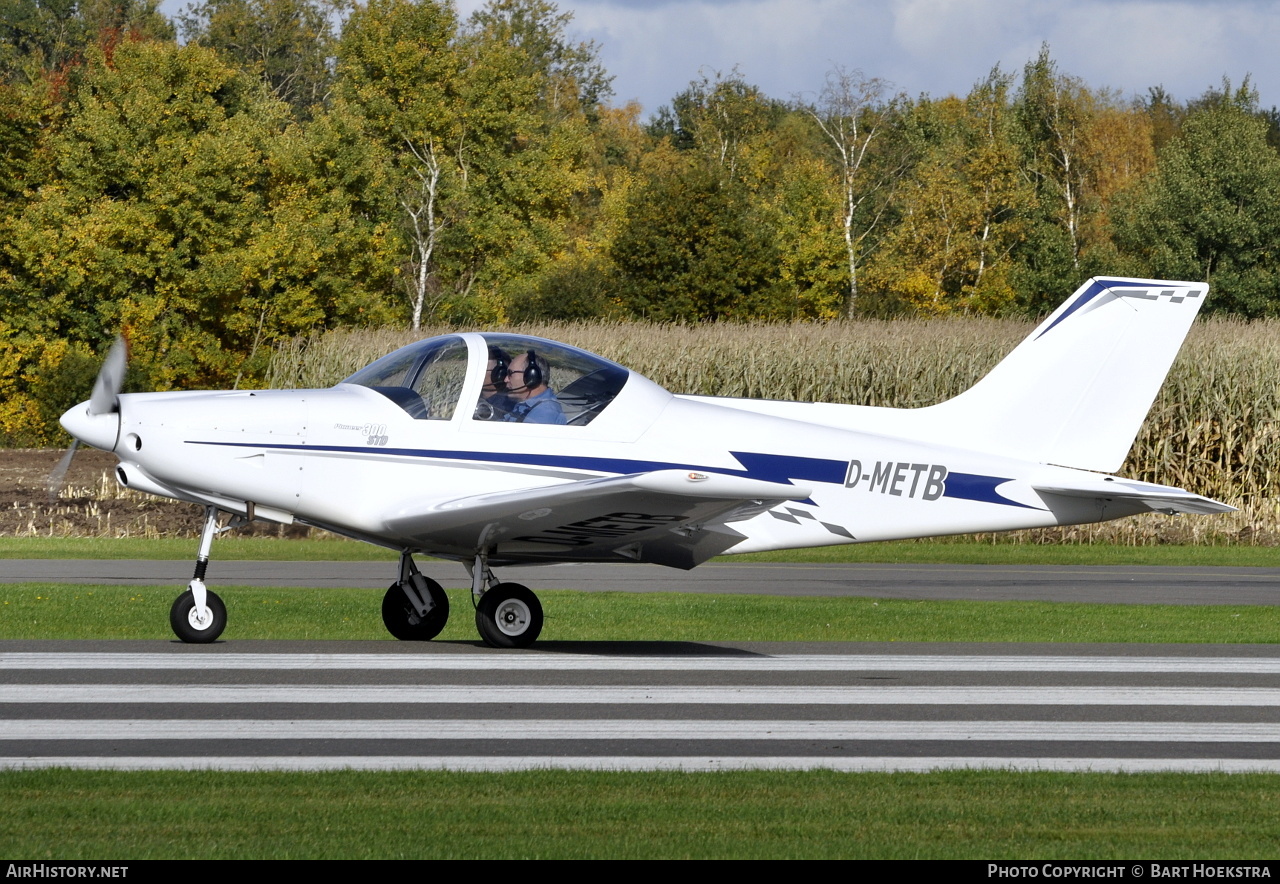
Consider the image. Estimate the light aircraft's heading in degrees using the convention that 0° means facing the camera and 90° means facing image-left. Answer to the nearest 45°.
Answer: approximately 90°

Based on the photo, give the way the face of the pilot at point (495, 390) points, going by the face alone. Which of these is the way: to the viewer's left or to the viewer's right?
to the viewer's left

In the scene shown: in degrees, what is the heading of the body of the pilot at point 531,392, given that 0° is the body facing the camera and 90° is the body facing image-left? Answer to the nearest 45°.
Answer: approximately 90°

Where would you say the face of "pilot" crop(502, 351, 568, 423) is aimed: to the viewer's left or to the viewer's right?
to the viewer's left
